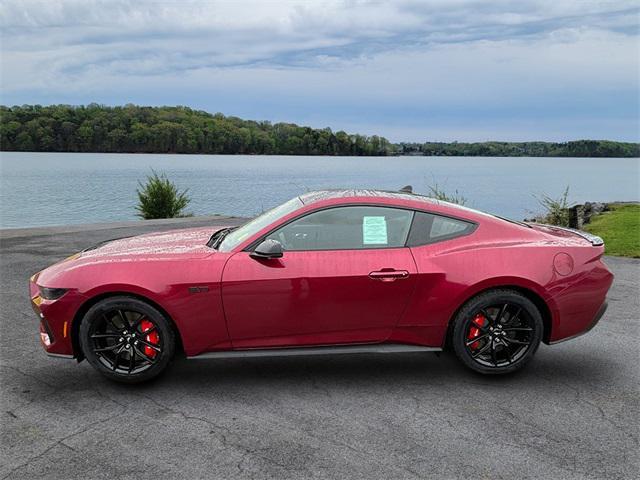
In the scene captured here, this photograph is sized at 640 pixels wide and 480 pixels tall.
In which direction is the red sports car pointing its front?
to the viewer's left

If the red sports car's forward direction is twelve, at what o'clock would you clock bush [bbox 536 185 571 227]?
The bush is roughly at 4 o'clock from the red sports car.

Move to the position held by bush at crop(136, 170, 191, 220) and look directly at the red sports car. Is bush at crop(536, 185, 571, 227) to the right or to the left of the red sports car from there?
left

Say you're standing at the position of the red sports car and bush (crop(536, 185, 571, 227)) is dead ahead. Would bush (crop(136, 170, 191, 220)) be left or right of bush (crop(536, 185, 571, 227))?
left

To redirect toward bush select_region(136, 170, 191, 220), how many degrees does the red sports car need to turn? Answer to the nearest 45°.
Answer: approximately 90° to its right
